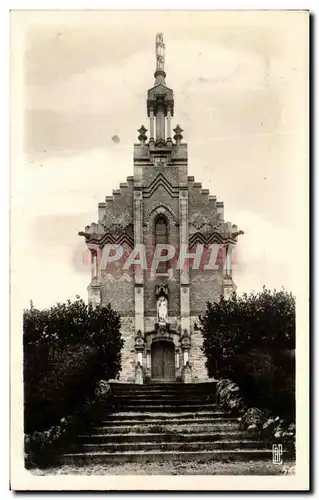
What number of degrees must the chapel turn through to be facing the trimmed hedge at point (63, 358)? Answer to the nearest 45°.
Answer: approximately 45° to its right

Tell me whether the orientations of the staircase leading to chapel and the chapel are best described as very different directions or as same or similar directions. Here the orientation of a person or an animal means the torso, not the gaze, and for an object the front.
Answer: same or similar directions

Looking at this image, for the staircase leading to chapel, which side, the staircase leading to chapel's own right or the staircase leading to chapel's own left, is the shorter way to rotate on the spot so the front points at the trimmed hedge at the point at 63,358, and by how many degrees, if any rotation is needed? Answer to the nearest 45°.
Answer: approximately 90° to the staircase leading to chapel's own right

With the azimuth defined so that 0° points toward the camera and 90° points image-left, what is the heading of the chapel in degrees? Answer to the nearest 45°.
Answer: approximately 0°

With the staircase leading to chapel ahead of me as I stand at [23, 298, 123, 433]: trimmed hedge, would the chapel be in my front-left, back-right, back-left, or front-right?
front-left

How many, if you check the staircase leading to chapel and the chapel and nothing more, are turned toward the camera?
2

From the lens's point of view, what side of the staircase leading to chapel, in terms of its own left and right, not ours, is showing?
front

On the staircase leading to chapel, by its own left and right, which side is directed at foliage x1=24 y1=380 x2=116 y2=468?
right
